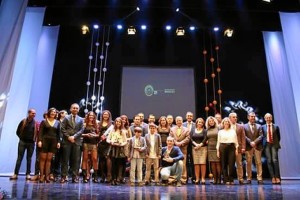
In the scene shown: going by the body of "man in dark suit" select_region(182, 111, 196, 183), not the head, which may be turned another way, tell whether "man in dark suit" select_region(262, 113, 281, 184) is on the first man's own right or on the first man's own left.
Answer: on the first man's own left

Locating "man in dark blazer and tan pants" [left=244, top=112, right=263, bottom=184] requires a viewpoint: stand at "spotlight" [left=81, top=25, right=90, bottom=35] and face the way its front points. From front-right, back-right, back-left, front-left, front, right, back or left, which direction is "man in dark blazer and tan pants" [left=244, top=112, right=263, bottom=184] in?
front-left

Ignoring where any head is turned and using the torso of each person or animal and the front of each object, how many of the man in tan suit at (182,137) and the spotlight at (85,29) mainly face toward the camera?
2

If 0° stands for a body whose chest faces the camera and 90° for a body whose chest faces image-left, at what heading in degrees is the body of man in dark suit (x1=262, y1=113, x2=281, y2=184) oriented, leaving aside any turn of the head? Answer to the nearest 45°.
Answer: approximately 0°

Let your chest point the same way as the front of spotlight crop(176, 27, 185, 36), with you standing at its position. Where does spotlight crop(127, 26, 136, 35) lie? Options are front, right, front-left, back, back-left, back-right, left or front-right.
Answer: right

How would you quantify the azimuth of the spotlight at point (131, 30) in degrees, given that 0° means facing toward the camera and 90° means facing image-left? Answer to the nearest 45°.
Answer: approximately 0°

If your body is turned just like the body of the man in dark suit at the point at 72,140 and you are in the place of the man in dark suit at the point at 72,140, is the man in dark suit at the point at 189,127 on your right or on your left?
on your left
